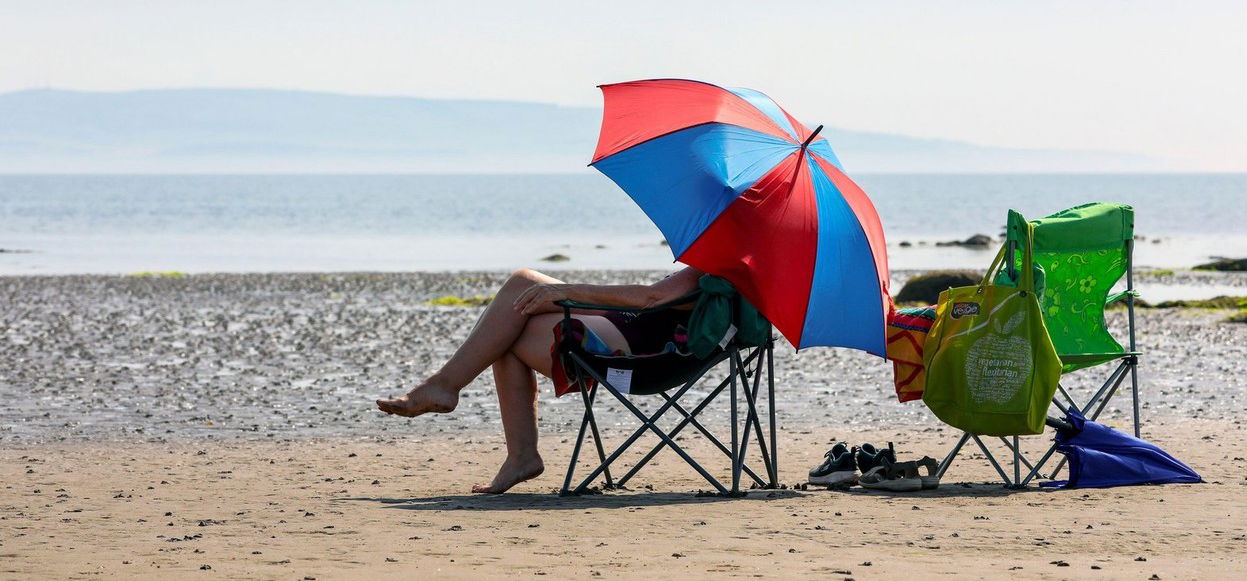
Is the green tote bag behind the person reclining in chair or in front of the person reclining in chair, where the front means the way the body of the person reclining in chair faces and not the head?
behind

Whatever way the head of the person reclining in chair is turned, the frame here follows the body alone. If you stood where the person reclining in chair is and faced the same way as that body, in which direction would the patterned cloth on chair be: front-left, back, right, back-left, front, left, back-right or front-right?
back

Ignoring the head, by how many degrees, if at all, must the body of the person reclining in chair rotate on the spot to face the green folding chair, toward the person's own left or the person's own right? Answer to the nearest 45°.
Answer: approximately 180°

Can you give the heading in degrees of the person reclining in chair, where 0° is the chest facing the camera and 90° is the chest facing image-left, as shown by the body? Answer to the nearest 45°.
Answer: approximately 90°
